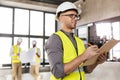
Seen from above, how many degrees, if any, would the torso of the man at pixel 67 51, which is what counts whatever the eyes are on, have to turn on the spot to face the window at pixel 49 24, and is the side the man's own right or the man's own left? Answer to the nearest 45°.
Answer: approximately 135° to the man's own left

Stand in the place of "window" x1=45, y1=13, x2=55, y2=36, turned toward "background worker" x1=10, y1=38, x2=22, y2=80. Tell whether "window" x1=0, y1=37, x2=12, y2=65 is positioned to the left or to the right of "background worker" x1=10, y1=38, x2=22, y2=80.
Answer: right

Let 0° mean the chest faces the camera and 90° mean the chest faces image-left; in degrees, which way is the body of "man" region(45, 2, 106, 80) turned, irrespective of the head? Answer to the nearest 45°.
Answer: approximately 315°

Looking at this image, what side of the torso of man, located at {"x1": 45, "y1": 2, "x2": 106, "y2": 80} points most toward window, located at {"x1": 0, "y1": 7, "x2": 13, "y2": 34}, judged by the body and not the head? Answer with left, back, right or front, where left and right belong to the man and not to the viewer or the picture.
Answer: back
